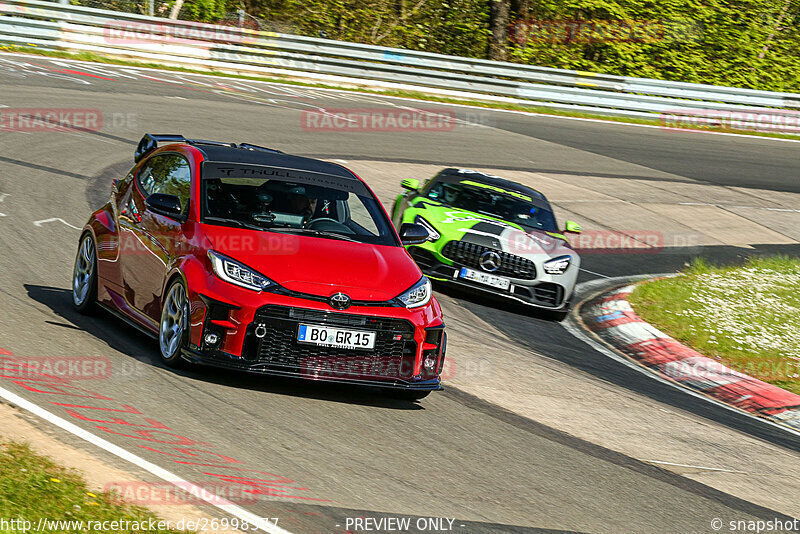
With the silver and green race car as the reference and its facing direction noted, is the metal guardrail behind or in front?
behind

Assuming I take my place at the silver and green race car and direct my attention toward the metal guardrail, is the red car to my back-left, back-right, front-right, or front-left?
back-left

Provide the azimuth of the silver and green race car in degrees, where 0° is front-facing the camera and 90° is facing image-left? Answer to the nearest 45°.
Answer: approximately 0°

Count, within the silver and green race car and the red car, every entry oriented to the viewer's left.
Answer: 0

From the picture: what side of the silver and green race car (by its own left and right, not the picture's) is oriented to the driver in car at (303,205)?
front

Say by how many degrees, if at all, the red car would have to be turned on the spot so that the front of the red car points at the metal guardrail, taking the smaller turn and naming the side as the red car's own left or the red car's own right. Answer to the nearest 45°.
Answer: approximately 135° to the red car's own left

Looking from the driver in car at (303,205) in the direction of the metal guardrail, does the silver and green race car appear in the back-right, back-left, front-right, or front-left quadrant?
front-right

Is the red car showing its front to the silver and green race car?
no
